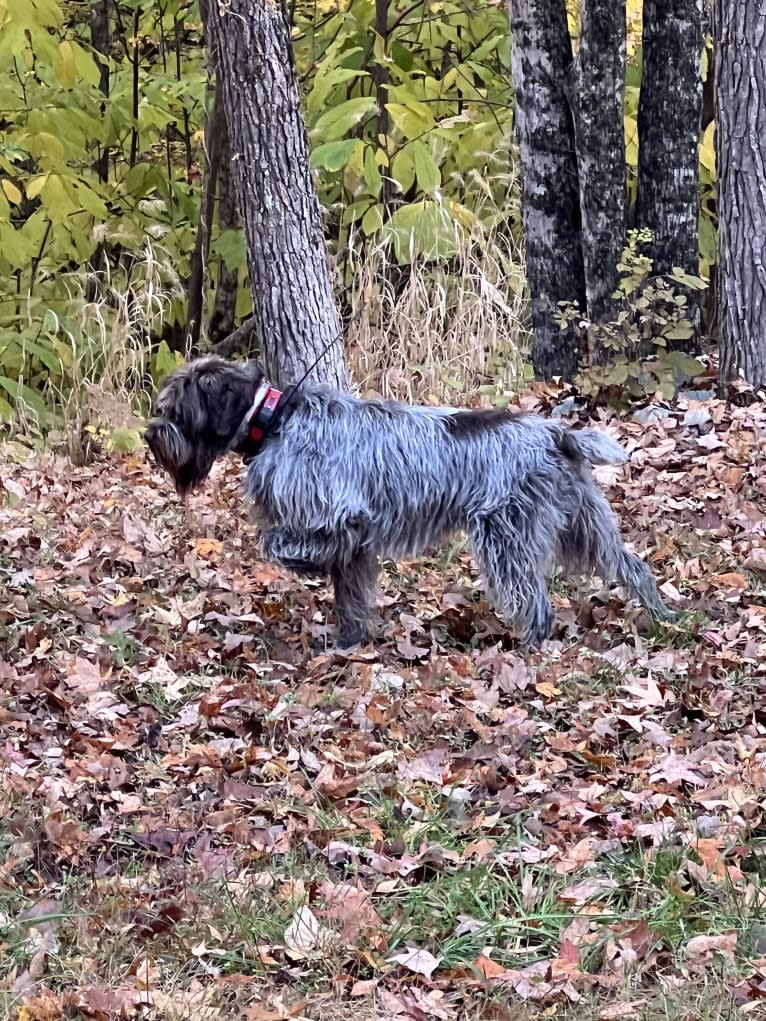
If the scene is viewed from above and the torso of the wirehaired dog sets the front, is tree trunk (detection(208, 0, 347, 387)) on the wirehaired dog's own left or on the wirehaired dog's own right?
on the wirehaired dog's own right

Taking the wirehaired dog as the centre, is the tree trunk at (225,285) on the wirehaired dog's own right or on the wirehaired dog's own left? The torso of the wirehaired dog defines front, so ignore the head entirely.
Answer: on the wirehaired dog's own right

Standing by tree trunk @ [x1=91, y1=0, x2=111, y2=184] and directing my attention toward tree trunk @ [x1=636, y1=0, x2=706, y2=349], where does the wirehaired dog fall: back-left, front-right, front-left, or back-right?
front-right

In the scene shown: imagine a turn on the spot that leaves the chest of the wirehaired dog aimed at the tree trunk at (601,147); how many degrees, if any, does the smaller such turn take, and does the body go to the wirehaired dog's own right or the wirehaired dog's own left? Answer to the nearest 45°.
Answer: approximately 90° to the wirehaired dog's own right

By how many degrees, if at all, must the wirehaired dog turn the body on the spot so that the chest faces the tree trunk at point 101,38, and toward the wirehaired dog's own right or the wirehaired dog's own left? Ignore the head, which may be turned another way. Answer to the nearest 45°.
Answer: approximately 90° to the wirehaired dog's own right

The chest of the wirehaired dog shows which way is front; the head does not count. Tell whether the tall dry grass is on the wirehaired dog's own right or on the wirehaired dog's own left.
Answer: on the wirehaired dog's own right

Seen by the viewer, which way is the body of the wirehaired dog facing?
to the viewer's left

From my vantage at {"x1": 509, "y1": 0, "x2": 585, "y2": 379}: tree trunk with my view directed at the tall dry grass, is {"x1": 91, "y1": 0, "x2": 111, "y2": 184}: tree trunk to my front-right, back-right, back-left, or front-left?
front-right

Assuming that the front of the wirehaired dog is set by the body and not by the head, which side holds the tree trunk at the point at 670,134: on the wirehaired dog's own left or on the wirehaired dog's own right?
on the wirehaired dog's own right

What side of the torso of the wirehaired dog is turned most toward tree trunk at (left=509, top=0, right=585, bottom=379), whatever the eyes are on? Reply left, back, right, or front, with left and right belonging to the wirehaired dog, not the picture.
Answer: right

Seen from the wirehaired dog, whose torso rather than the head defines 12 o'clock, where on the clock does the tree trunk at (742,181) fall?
The tree trunk is roughly at 4 o'clock from the wirehaired dog.

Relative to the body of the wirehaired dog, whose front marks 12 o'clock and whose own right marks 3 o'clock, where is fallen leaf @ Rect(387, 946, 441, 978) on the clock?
The fallen leaf is roughly at 9 o'clock from the wirehaired dog.
